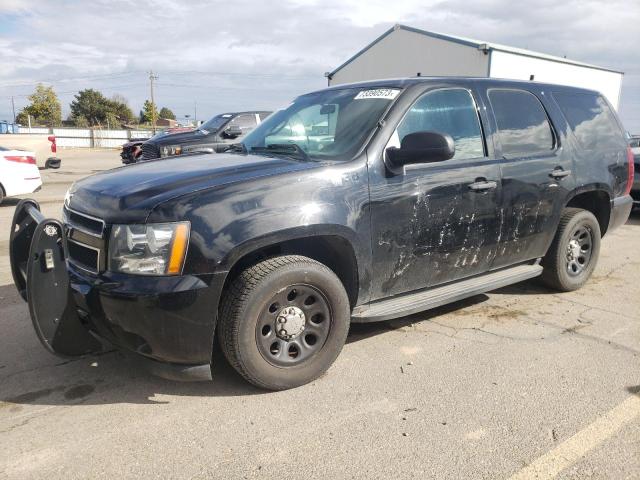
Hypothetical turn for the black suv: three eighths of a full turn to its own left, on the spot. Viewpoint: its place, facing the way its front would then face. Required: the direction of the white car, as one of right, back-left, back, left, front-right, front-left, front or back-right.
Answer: back-left

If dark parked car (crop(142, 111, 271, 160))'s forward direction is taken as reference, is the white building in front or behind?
behind

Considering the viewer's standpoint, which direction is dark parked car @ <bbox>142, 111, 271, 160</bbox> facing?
facing the viewer and to the left of the viewer

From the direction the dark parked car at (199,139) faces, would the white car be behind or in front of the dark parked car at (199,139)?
in front

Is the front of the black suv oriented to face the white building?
no

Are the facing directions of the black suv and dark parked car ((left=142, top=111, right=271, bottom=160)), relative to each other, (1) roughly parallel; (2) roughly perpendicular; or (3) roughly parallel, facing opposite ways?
roughly parallel

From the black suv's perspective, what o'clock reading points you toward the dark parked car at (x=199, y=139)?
The dark parked car is roughly at 4 o'clock from the black suv.

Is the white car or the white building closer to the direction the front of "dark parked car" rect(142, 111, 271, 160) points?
the white car

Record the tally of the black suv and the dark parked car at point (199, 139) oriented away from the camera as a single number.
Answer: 0

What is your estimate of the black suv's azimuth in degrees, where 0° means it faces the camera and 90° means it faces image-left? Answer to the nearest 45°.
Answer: approximately 45°
